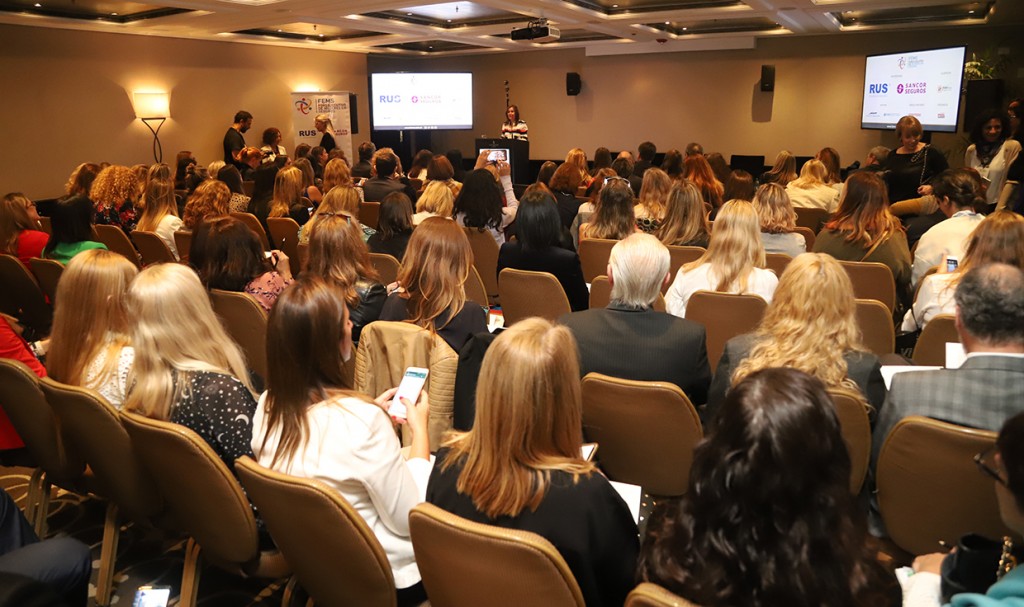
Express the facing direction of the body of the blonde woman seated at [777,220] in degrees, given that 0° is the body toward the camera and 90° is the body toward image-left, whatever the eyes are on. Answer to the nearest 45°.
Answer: approximately 180°

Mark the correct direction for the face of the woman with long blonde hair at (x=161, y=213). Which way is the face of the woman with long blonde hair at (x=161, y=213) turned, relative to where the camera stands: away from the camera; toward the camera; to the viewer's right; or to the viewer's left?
away from the camera

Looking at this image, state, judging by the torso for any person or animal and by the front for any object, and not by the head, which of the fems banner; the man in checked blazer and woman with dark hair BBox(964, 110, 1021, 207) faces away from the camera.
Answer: the man in checked blazer

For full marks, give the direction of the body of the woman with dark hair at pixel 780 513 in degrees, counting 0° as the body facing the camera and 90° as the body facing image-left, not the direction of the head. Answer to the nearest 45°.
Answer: approximately 180°

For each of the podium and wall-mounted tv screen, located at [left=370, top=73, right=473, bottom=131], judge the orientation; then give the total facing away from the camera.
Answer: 0

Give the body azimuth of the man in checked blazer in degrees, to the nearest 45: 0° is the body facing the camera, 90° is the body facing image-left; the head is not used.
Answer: approximately 180°

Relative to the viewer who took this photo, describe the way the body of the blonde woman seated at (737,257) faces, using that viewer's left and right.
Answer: facing away from the viewer

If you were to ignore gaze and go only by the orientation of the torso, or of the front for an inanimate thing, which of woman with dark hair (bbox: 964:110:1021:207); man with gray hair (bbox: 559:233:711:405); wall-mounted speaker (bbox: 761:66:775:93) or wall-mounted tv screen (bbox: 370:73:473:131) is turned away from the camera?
the man with gray hair

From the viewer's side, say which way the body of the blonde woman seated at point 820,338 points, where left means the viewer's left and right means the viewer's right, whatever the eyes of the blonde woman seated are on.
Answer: facing away from the viewer

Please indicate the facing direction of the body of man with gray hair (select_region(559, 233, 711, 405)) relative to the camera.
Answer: away from the camera

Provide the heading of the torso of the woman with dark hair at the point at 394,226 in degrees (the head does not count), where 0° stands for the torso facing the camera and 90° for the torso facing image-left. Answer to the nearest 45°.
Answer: approximately 225°

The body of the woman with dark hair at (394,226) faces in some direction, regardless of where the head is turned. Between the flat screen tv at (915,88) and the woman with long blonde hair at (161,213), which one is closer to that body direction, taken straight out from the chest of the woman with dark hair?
the flat screen tv

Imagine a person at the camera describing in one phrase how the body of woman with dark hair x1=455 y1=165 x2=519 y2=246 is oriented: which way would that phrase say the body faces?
away from the camera

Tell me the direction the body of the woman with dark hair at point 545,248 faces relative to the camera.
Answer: away from the camera
